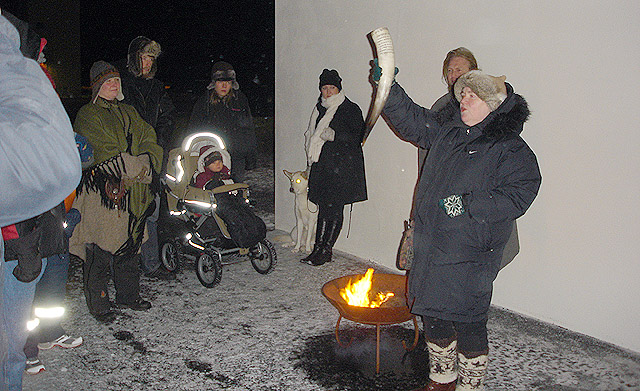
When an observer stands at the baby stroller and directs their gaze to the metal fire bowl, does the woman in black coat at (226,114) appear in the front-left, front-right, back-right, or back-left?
back-left

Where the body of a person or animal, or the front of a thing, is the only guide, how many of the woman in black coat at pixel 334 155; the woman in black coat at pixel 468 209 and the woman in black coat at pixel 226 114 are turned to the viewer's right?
0

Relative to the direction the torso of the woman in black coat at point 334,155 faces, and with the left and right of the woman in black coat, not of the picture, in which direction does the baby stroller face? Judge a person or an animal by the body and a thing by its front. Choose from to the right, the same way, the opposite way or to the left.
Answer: to the left

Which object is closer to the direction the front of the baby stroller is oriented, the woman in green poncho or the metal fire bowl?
the metal fire bowl

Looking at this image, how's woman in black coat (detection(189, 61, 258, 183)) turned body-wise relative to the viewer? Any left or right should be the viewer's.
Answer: facing the viewer

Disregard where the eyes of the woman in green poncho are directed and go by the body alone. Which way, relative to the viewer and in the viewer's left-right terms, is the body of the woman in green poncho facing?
facing the viewer and to the right of the viewer

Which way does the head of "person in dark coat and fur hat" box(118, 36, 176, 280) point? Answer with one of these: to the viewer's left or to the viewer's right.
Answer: to the viewer's right

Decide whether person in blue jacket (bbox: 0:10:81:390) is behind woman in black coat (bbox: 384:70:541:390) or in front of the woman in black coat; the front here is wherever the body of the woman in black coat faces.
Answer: in front
